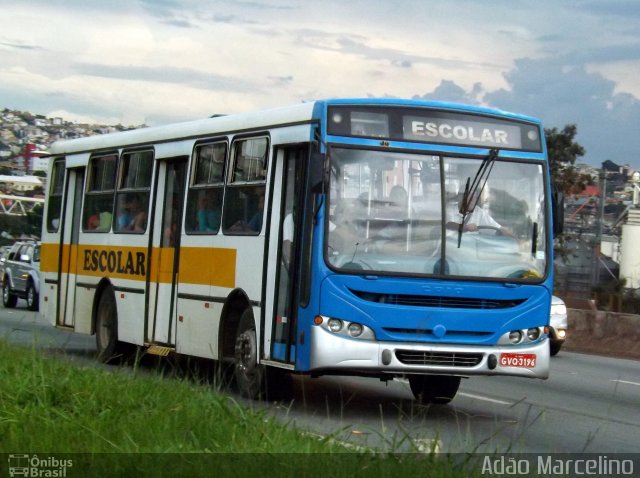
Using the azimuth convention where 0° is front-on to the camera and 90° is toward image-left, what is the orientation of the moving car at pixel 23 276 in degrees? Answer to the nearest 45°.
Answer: approximately 315°

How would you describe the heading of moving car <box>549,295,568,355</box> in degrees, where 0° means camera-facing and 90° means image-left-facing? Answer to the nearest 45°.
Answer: approximately 315°
